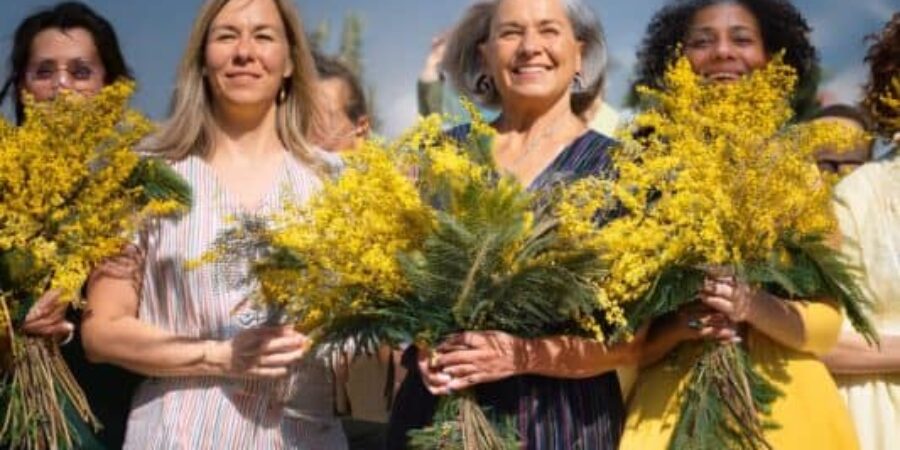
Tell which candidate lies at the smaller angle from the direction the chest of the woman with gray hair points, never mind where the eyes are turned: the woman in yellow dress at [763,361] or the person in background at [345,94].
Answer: the woman in yellow dress

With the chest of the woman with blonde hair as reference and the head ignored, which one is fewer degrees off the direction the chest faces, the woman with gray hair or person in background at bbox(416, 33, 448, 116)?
the woman with gray hair

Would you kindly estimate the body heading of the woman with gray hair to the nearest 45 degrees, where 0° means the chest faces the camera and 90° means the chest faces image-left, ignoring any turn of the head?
approximately 0°

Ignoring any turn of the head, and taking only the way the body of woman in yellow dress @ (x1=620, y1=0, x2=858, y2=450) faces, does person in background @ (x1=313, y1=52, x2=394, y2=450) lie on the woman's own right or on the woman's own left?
on the woman's own right

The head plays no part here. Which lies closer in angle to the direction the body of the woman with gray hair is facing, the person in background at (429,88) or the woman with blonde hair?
the woman with blonde hair
